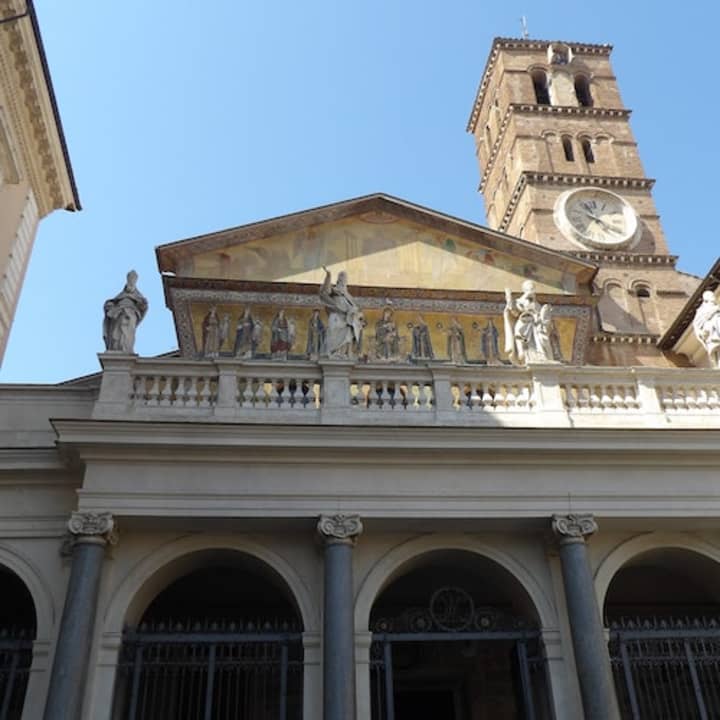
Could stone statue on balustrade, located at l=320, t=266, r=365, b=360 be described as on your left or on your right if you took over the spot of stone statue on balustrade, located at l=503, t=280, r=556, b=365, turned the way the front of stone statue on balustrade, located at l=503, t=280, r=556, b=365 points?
on your right

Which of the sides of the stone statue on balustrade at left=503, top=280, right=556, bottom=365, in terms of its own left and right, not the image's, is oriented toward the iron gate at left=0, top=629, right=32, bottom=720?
right

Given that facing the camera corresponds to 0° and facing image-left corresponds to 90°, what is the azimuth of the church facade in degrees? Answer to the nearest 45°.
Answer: approximately 0°

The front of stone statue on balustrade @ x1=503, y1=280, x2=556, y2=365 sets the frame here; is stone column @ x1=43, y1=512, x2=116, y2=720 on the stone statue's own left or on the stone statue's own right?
on the stone statue's own right

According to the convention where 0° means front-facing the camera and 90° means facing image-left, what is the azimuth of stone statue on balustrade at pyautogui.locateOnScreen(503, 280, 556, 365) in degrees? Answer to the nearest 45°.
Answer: approximately 0°
